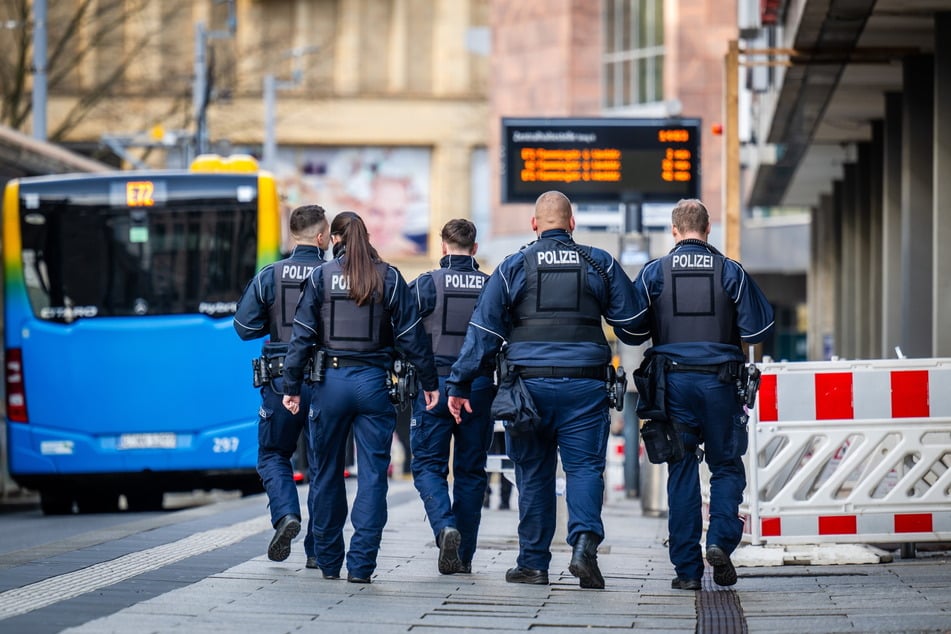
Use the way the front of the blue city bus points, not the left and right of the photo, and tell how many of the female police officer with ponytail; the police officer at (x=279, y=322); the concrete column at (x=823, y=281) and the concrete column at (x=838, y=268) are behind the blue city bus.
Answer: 2

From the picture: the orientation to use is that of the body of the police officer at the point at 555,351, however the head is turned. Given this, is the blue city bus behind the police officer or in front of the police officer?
in front

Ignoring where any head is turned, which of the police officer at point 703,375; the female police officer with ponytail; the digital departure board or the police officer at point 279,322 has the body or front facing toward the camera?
the digital departure board

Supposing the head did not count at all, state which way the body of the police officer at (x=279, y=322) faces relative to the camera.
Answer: away from the camera

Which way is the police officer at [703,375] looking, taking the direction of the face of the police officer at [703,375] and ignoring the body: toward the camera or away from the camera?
away from the camera

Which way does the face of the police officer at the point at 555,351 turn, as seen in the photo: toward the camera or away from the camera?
away from the camera

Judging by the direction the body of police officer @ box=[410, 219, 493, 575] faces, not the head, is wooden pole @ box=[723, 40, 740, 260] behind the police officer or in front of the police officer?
in front

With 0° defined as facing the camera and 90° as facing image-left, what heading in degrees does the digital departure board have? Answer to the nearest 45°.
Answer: approximately 0°

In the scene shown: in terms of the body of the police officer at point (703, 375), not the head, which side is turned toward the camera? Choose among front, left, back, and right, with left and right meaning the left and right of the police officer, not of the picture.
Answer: back

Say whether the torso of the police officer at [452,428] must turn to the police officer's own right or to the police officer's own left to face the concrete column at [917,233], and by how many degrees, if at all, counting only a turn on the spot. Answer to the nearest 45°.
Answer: approximately 45° to the police officer's own right

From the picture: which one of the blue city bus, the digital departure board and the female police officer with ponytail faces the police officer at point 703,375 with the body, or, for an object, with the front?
the digital departure board

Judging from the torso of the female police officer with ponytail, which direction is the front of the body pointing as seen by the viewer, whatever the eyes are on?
away from the camera

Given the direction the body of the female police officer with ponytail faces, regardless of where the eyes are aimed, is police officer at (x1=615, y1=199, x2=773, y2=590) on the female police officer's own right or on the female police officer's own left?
on the female police officer's own right

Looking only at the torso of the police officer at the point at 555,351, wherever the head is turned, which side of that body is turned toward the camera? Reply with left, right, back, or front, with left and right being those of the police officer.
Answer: back

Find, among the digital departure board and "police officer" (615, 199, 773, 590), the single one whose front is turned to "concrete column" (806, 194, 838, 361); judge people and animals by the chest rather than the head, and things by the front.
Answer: the police officer

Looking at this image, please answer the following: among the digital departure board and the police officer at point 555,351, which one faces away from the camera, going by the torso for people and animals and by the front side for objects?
the police officer

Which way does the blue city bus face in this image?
away from the camera
